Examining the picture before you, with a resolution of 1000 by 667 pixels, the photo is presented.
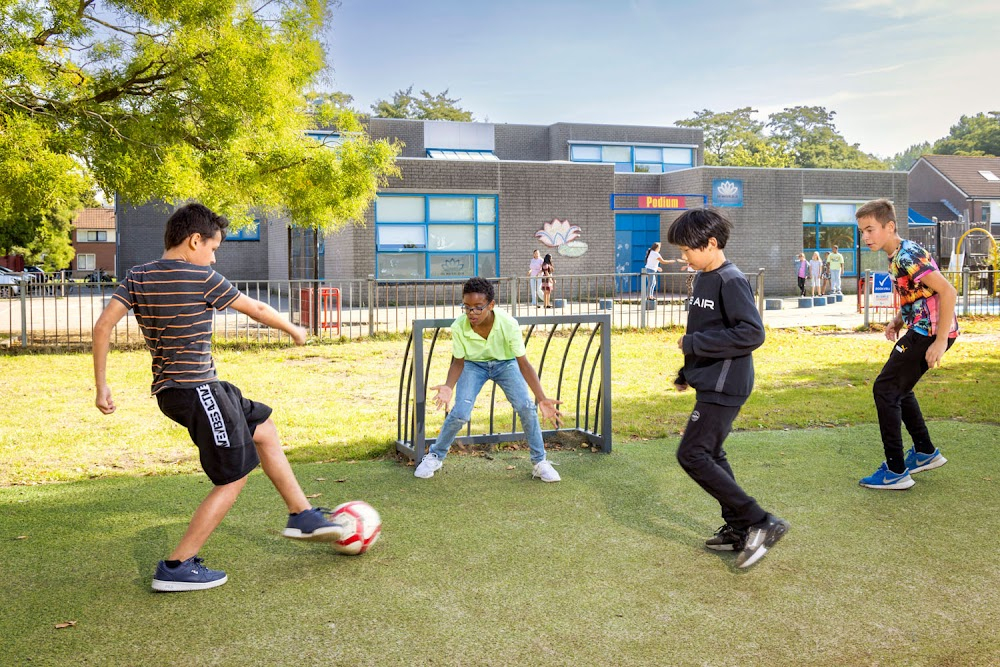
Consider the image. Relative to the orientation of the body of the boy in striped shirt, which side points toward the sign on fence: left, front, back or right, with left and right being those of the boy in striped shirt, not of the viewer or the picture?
front

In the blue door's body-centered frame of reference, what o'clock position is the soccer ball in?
The soccer ball is roughly at 12 o'clock from the blue door.

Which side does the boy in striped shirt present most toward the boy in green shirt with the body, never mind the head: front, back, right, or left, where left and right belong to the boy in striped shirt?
front

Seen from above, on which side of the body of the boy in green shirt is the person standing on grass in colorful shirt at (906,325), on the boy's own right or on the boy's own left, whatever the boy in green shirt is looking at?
on the boy's own left

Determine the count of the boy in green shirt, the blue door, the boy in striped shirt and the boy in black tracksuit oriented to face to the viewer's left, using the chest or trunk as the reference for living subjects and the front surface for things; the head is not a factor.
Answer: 1

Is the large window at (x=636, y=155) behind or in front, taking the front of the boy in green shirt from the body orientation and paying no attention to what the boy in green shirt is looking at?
behind

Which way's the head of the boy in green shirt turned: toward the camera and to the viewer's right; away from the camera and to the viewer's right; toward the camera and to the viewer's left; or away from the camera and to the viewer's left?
toward the camera and to the viewer's left

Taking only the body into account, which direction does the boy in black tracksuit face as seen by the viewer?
to the viewer's left

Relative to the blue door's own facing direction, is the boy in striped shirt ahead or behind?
ahead

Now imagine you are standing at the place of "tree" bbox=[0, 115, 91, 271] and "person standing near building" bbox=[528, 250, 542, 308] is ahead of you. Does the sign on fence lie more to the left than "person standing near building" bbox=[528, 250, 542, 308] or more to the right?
right

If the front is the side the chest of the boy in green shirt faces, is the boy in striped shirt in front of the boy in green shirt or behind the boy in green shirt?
in front
